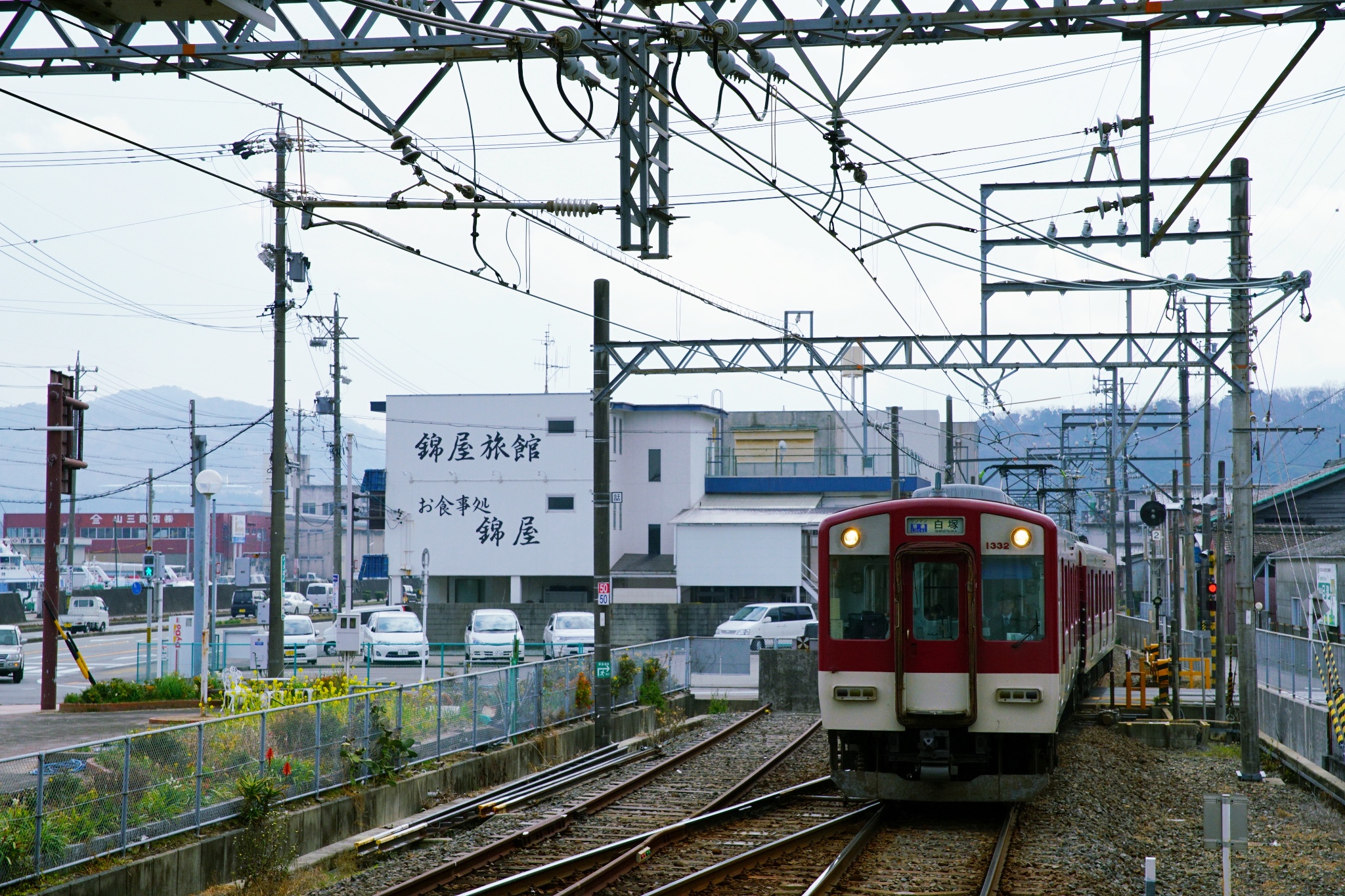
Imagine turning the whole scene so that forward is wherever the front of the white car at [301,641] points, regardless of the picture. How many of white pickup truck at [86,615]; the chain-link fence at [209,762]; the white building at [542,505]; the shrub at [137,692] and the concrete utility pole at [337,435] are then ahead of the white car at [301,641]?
2

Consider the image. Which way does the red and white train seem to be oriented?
toward the camera

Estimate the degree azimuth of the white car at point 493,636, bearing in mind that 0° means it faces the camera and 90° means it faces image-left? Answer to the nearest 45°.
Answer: approximately 0°

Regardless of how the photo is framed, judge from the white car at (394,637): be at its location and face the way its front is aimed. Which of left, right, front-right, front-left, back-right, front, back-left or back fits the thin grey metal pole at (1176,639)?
front-left

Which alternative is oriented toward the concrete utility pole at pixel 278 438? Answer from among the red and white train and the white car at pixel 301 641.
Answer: the white car

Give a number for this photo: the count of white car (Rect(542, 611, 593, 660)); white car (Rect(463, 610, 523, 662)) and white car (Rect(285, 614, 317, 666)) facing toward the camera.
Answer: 3

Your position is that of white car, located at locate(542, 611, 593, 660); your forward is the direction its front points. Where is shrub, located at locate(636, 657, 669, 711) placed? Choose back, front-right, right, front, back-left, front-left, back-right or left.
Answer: front

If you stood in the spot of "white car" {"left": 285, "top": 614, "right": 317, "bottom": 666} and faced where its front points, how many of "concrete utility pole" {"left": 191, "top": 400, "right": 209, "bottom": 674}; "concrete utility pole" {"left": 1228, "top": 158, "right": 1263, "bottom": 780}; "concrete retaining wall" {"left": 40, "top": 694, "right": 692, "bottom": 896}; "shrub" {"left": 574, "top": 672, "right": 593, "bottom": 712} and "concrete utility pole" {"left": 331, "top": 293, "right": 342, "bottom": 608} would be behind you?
1

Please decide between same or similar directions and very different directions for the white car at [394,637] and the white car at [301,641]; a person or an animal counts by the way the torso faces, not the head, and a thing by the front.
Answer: same or similar directions

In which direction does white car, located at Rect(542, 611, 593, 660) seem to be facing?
toward the camera

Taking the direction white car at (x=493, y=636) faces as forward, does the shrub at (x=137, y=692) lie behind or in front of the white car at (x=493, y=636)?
in front

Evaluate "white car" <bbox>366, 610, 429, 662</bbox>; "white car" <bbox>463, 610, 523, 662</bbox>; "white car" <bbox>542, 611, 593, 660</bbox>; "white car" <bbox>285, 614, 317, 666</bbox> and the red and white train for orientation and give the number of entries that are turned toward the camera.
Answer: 5

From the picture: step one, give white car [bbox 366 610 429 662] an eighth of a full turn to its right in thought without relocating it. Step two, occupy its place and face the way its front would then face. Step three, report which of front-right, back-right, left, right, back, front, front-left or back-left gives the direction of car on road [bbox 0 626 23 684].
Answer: front-right

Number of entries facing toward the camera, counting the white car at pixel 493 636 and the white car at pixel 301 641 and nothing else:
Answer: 2

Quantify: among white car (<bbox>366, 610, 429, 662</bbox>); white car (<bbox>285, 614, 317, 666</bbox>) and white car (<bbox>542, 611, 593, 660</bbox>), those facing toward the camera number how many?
3

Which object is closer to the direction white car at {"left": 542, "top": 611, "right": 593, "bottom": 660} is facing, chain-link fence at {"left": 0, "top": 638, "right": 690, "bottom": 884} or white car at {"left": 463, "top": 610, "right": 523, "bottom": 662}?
the chain-link fence

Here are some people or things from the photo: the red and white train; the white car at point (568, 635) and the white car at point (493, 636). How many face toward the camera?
3
